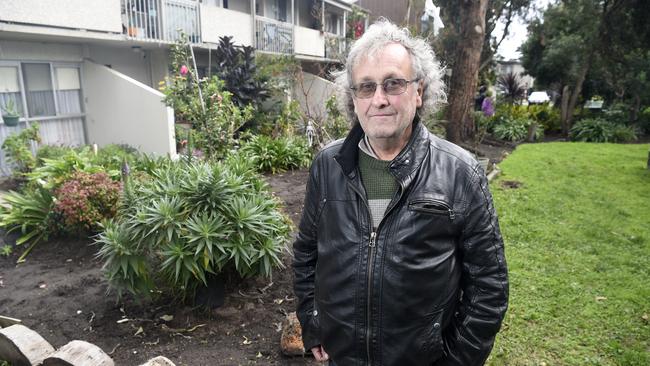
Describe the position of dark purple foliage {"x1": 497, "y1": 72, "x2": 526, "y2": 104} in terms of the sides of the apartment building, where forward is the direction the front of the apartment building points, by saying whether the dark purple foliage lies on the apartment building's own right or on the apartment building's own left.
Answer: on the apartment building's own left

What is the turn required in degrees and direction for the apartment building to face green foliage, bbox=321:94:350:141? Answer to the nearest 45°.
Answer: approximately 45° to its left

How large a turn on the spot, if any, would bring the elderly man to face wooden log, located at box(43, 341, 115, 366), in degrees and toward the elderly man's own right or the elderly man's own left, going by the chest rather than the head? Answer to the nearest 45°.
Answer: approximately 45° to the elderly man's own right

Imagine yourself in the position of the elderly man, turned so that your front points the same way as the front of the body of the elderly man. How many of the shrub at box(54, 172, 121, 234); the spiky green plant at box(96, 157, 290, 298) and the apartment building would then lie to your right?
3

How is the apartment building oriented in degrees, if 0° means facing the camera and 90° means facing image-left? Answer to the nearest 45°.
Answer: approximately 315°

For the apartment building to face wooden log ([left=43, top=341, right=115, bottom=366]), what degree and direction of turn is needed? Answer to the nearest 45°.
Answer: approximately 45° to its right

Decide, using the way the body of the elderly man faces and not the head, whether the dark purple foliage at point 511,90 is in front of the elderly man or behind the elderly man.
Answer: behind

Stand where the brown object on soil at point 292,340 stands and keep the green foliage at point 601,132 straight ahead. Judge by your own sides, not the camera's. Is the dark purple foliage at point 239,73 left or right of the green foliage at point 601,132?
left

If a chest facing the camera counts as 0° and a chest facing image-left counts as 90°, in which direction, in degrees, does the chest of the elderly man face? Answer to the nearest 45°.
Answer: approximately 45°
